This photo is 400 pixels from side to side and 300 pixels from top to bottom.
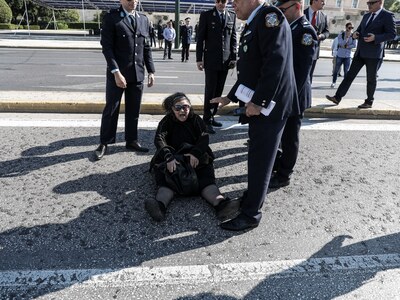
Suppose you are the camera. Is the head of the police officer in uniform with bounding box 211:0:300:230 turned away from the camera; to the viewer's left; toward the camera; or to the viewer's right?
to the viewer's left

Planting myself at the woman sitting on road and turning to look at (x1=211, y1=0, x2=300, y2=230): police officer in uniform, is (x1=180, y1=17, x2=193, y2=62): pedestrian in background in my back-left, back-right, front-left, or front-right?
back-left

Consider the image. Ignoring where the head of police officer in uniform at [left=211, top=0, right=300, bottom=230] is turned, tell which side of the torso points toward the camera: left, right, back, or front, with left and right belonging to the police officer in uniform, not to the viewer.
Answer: left

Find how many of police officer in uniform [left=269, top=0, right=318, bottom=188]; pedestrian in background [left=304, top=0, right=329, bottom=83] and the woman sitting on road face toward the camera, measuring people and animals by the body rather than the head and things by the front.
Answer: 2

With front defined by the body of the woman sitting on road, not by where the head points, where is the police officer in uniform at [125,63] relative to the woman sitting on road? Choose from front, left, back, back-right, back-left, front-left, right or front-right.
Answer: back-right

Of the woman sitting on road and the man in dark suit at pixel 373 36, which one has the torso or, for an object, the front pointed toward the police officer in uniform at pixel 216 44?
the man in dark suit

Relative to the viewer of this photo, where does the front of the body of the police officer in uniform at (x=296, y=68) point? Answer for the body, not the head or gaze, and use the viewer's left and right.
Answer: facing to the left of the viewer

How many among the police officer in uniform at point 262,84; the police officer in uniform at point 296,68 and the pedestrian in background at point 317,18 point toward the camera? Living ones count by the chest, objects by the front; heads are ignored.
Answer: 1

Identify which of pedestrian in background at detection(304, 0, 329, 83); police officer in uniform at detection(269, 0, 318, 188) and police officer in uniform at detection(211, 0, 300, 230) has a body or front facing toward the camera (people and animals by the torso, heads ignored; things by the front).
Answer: the pedestrian in background

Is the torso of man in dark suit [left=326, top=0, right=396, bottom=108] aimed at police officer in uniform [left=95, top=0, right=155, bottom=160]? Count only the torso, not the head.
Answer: yes

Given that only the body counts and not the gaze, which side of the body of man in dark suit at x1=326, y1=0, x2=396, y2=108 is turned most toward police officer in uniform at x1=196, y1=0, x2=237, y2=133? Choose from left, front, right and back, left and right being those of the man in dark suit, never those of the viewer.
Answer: front

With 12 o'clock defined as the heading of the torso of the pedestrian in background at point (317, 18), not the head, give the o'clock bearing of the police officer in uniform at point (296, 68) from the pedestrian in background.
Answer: The police officer in uniform is roughly at 12 o'clock from the pedestrian in background.

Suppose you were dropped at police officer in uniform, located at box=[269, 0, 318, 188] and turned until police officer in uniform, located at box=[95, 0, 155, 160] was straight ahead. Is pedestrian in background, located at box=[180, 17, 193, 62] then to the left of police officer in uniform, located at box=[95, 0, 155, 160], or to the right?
right
